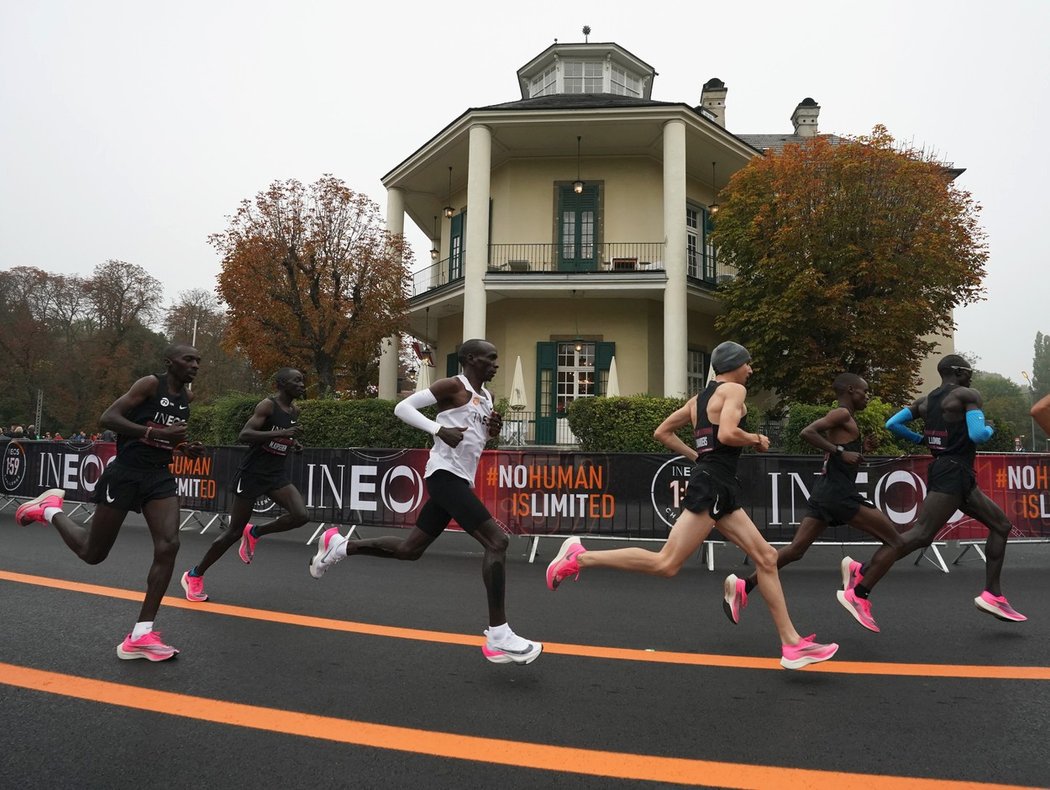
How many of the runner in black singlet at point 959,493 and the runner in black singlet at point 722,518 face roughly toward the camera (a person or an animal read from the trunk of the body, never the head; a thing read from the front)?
0

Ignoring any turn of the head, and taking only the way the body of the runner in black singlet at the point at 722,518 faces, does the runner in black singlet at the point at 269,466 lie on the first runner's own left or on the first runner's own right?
on the first runner's own left

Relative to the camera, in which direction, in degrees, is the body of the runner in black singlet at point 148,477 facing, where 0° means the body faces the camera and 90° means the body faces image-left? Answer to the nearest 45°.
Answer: approximately 315°

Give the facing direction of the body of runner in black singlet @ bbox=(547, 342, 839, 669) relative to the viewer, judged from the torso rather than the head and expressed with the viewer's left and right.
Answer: facing away from the viewer and to the right of the viewer

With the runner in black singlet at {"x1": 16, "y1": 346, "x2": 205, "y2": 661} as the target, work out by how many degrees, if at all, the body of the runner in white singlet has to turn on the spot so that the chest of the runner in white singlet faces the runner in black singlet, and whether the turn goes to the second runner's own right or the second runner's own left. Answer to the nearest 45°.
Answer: approximately 180°

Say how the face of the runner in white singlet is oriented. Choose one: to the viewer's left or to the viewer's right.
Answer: to the viewer's right

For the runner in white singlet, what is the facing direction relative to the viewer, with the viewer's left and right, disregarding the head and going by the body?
facing to the right of the viewer

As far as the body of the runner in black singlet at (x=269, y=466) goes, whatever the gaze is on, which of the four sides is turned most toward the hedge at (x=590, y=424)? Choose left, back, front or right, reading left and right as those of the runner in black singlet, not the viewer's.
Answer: left

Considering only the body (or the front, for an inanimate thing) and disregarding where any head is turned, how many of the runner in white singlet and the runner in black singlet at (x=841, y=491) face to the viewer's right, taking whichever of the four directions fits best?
2

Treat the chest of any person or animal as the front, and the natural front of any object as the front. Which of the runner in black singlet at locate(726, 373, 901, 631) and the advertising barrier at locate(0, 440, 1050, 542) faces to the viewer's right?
the runner in black singlet

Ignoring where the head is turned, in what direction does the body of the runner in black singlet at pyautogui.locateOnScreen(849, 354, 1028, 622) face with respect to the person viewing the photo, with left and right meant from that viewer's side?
facing away from the viewer and to the right of the viewer

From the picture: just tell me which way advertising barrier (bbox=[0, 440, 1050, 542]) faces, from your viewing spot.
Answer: facing the viewer

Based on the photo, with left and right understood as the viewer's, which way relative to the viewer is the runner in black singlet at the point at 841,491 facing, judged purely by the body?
facing to the right of the viewer

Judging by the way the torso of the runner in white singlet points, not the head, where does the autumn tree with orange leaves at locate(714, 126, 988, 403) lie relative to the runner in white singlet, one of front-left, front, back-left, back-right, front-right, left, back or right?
front-left

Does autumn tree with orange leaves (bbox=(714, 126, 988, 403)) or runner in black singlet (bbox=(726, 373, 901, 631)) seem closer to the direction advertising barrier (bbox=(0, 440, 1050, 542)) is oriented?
the runner in black singlet

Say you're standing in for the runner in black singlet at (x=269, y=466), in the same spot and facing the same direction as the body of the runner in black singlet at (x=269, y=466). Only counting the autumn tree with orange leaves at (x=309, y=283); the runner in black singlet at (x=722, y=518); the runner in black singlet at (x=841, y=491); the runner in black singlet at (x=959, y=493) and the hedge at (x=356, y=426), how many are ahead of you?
3

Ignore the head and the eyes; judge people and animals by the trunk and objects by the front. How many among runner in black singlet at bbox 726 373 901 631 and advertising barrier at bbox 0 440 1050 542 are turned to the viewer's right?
1

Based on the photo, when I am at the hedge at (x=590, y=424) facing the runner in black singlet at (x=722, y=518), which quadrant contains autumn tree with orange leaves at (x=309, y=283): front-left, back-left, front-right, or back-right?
back-right

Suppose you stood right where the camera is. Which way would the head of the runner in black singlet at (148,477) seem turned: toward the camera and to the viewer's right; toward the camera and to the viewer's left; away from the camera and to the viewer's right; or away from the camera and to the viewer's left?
toward the camera and to the viewer's right
